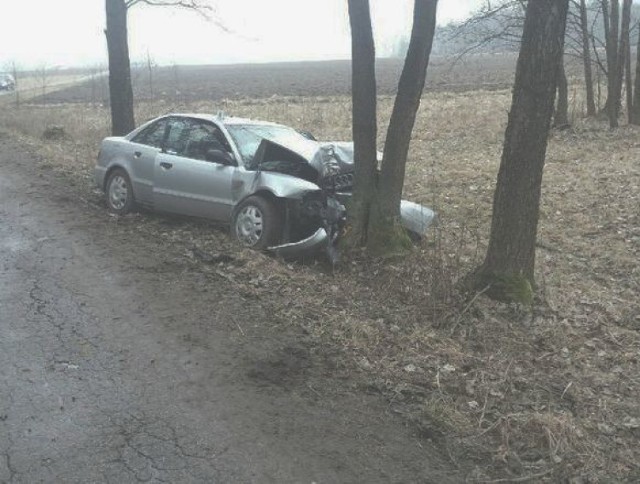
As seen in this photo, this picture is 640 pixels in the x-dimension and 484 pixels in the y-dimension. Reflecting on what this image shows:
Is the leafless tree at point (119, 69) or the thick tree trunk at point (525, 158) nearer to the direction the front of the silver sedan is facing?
the thick tree trunk

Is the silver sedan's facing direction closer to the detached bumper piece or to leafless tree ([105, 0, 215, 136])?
the detached bumper piece

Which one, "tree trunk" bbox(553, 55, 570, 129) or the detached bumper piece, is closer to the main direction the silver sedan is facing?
the detached bumper piece

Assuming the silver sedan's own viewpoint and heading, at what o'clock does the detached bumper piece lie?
The detached bumper piece is roughly at 11 o'clock from the silver sedan.

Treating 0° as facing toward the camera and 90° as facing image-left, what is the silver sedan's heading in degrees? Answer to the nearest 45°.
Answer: approximately 315°

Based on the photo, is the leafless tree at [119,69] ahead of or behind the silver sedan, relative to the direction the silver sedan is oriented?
behind

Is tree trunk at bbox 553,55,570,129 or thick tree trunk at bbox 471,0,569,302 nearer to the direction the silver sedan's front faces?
the thick tree trunk

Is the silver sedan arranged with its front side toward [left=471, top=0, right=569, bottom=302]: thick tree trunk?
yes
